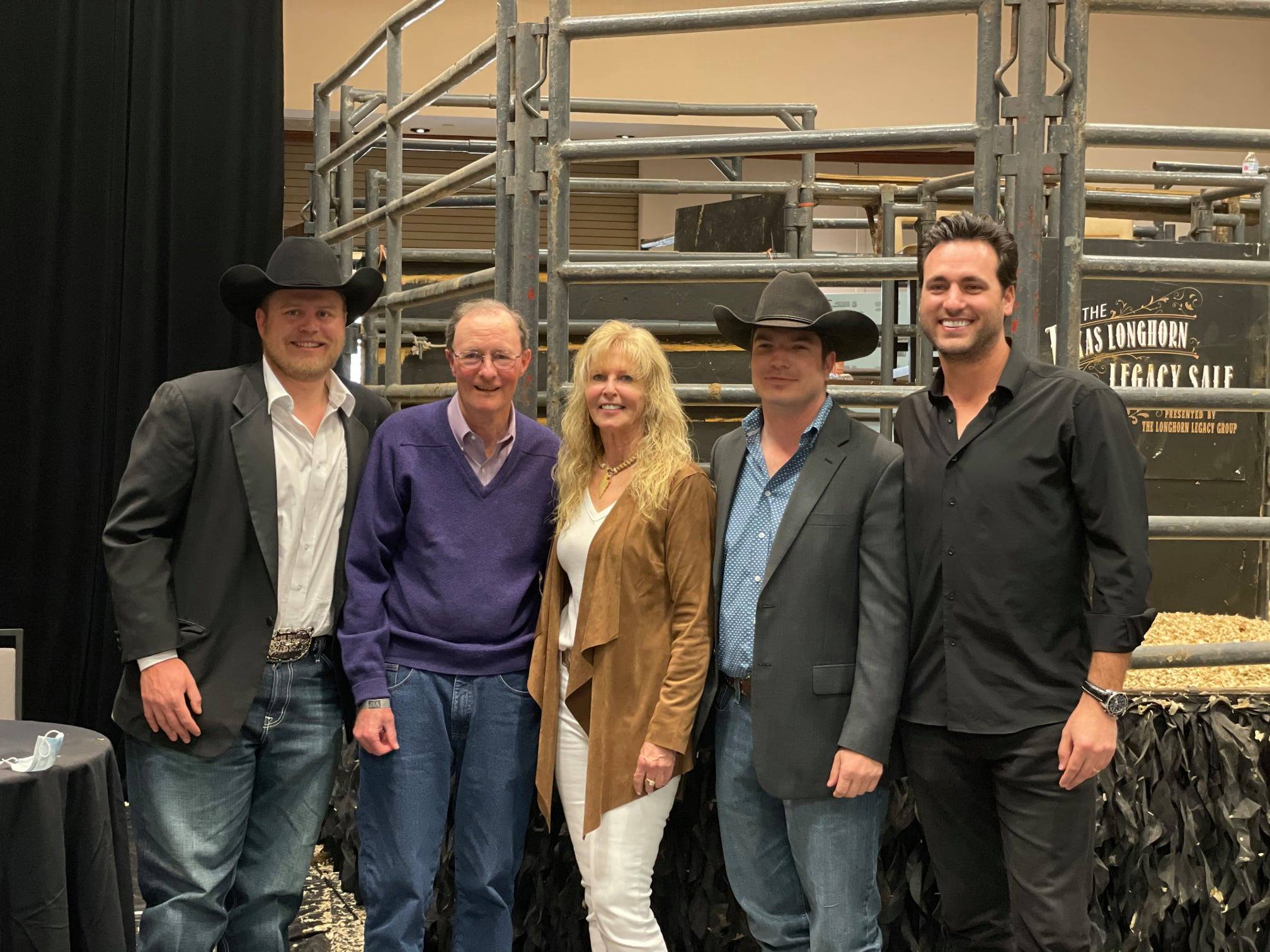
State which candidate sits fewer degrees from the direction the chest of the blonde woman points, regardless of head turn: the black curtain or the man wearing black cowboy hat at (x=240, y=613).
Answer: the man wearing black cowboy hat

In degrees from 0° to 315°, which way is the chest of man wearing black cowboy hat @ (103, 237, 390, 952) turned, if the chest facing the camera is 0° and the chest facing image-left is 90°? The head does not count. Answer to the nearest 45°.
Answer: approximately 315°

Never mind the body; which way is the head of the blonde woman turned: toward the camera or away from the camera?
toward the camera

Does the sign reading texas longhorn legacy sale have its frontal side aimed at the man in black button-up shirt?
yes

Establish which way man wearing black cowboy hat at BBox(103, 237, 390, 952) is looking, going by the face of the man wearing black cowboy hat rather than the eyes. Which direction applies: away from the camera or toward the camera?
toward the camera

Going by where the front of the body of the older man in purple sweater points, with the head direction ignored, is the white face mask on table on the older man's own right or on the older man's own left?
on the older man's own right

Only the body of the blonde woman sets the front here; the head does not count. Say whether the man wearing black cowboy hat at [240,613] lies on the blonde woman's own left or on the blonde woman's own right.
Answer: on the blonde woman's own right

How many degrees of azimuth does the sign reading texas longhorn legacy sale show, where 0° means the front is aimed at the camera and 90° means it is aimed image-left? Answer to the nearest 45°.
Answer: approximately 0°

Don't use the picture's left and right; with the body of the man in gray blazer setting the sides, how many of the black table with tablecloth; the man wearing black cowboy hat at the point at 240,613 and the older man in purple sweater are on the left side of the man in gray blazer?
0

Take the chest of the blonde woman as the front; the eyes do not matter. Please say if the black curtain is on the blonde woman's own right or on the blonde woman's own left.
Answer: on the blonde woman's own right

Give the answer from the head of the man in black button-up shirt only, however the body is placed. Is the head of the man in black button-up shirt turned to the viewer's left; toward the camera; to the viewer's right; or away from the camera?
toward the camera

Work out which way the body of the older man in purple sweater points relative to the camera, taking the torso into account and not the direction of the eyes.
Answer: toward the camera
